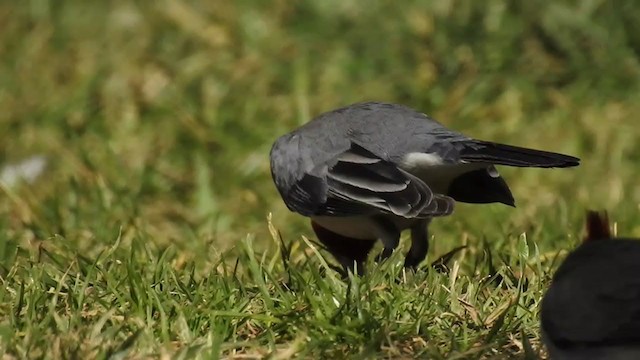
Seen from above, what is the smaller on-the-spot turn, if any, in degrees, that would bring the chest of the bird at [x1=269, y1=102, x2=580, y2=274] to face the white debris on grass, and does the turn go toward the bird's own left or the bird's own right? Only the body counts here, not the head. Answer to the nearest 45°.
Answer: approximately 45° to the bird's own right

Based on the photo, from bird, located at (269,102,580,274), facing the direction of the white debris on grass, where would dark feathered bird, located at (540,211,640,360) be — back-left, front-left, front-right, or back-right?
back-left

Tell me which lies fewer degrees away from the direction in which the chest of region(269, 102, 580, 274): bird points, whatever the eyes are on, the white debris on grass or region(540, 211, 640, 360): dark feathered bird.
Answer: the white debris on grass

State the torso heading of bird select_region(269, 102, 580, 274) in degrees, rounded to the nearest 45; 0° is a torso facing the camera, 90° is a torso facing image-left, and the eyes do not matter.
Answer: approximately 90°

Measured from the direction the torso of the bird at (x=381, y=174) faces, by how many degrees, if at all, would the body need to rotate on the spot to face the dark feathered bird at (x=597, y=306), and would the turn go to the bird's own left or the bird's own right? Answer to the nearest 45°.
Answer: approximately 135° to the bird's own left
